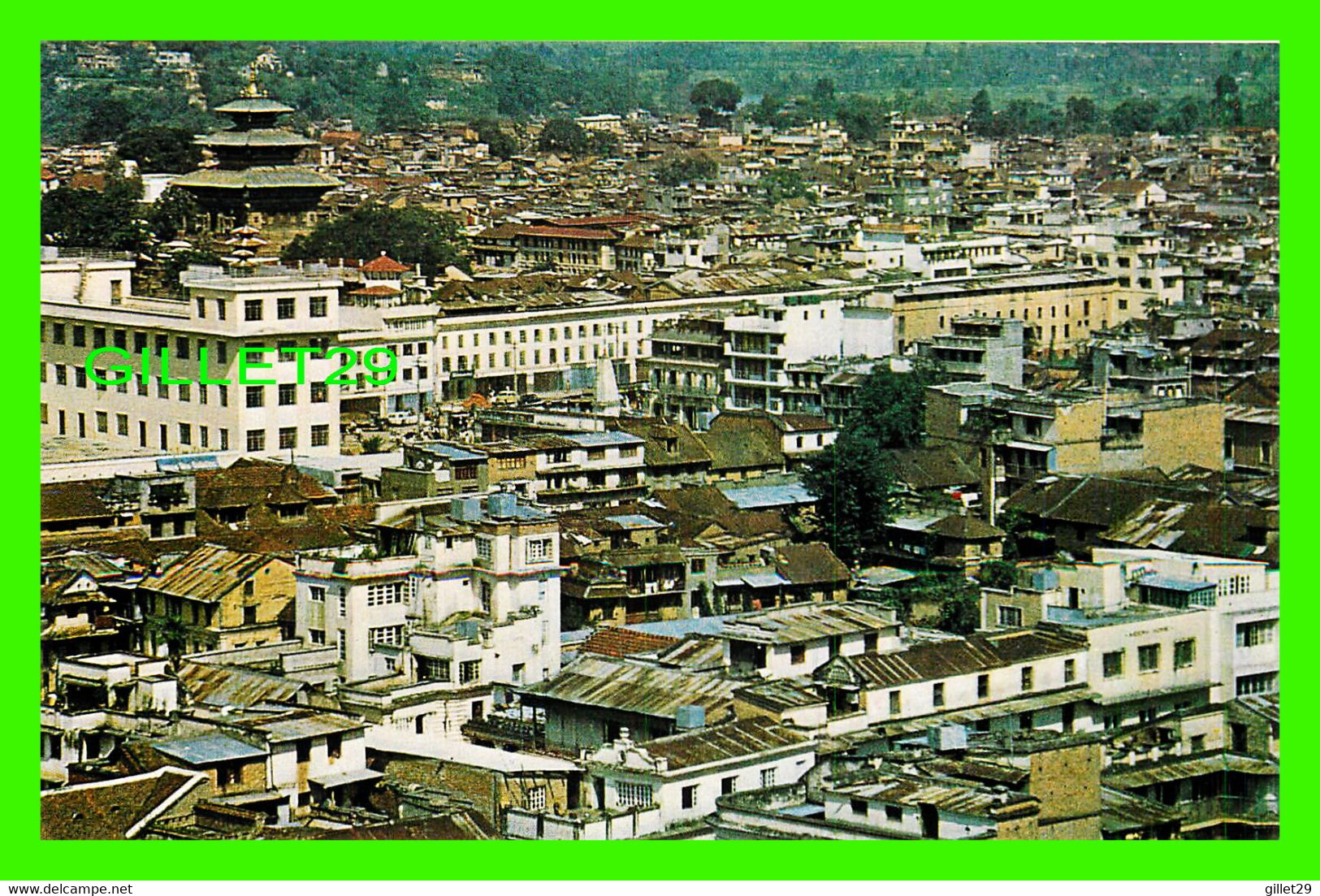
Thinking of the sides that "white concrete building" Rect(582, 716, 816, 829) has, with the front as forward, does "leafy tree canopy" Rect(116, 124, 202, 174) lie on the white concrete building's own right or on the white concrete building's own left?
on the white concrete building's own right

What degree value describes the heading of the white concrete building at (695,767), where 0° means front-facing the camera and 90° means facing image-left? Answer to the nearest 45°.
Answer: approximately 45°

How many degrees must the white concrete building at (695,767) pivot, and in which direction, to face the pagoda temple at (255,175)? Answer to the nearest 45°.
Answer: approximately 135° to its right

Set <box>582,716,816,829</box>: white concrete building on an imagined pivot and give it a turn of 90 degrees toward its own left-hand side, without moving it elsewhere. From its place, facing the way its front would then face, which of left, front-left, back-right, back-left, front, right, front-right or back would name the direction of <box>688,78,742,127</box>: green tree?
back-left

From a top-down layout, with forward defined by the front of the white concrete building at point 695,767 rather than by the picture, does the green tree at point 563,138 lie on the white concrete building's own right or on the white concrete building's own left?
on the white concrete building's own right

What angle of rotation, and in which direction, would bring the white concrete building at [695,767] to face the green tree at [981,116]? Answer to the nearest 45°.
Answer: approximately 135° to its right

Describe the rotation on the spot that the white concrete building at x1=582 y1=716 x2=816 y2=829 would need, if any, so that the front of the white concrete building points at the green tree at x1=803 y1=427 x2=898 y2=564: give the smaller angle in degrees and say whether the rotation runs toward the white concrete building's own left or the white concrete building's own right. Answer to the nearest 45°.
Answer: approximately 135° to the white concrete building's own right

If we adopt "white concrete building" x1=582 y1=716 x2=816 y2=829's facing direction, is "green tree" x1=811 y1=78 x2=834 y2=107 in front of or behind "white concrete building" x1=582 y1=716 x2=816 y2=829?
behind

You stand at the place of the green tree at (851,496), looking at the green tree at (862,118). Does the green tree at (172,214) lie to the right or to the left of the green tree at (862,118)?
left

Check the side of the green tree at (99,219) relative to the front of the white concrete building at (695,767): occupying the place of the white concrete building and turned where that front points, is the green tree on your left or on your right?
on your right

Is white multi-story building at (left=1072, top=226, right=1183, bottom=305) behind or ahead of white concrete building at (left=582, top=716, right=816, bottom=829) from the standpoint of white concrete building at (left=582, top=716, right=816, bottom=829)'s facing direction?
behind

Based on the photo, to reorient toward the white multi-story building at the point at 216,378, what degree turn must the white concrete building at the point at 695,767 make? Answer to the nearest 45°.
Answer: approximately 90° to its right

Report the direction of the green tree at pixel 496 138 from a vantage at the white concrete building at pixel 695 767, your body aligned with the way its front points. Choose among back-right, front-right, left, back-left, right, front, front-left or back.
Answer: back-right

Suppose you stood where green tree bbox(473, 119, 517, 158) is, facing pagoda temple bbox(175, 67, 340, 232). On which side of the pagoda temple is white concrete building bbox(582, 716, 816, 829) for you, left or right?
left

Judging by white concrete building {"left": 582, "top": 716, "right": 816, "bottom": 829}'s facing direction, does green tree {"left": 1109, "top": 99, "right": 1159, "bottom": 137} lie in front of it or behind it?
behind
